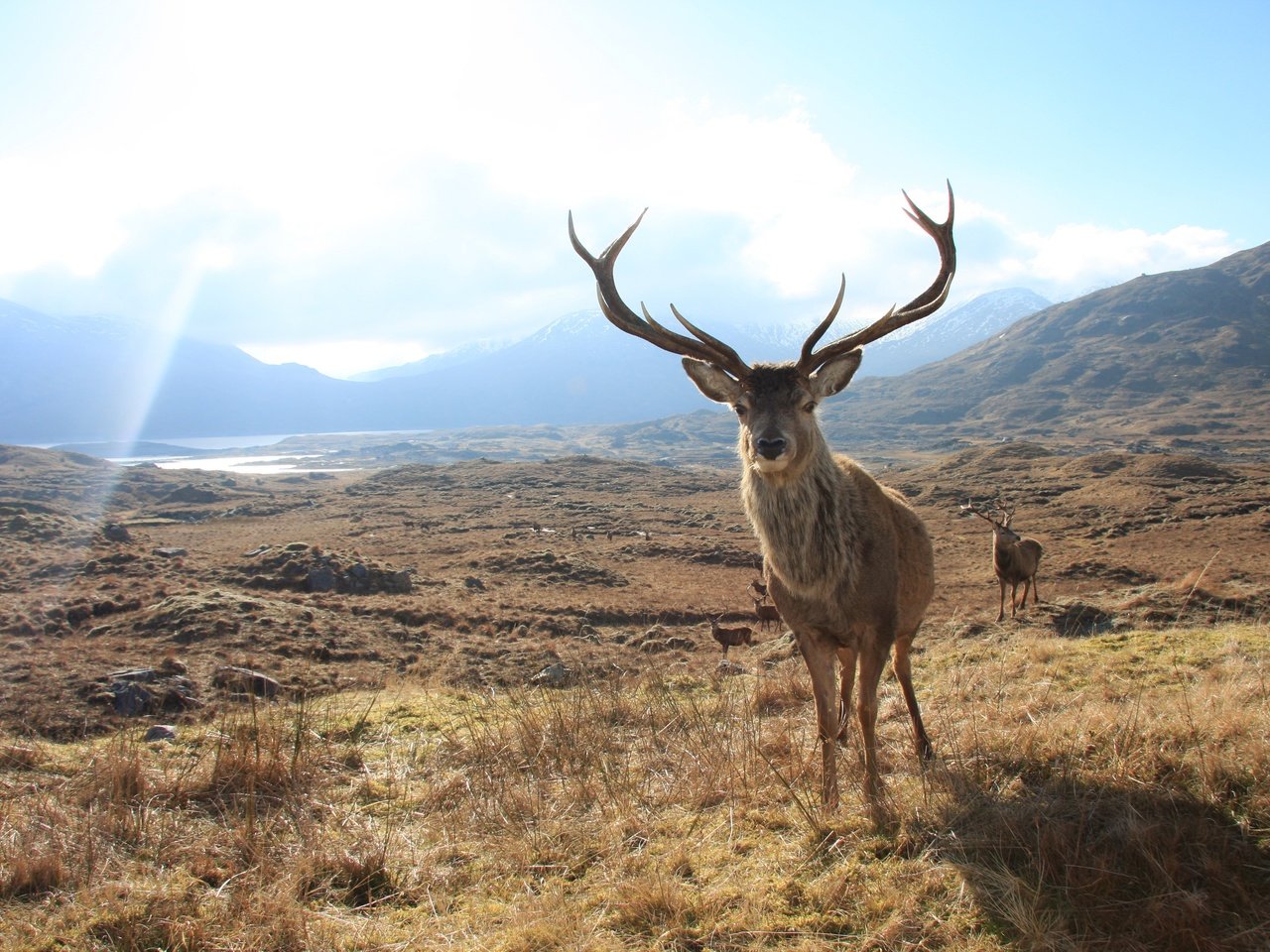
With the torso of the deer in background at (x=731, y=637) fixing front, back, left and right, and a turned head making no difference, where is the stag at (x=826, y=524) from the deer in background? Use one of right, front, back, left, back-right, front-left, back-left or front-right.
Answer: left

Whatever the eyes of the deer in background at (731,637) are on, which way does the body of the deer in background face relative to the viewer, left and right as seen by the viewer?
facing to the left of the viewer
